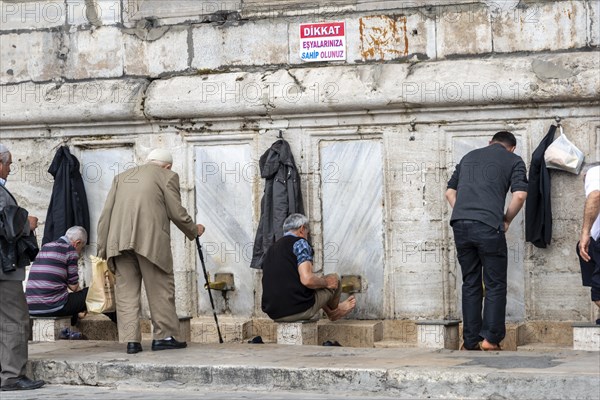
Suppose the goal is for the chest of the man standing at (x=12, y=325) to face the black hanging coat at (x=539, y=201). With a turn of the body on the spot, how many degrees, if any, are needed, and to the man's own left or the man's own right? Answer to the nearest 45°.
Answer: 0° — they already face it

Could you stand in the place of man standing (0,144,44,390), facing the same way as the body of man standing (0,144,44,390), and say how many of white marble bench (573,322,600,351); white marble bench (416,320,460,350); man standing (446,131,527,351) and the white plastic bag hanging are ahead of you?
4

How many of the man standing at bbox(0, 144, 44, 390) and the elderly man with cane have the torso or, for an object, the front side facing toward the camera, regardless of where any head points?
0

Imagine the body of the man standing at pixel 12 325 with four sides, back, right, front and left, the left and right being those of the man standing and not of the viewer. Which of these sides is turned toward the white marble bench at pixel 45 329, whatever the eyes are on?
left

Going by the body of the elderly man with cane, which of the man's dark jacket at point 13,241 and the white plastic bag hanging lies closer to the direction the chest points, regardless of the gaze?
the white plastic bag hanging

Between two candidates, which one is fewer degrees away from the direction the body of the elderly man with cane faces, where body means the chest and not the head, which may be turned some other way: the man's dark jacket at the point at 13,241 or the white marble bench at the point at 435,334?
the white marble bench

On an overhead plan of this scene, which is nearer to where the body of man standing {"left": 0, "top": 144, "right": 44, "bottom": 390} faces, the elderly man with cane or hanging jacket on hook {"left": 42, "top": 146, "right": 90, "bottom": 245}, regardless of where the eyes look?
the elderly man with cane

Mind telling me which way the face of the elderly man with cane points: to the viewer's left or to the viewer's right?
to the viewer's right

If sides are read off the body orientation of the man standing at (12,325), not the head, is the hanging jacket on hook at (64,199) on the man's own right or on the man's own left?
on the man's own left

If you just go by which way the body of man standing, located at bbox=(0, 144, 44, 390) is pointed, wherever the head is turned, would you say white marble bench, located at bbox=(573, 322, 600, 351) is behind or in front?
in front

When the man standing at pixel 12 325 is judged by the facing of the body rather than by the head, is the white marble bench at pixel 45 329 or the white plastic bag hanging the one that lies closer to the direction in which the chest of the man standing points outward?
the white plastic bag hanging

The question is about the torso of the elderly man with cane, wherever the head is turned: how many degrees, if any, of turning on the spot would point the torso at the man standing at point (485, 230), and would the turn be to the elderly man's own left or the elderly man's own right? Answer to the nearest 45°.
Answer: approximately 45° to the elderly man's own right

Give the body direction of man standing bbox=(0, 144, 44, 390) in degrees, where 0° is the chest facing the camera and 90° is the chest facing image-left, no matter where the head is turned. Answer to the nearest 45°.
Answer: approximately 270°

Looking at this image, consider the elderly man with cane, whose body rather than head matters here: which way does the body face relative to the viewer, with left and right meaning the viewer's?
facing away from the viewer and to the right of the viewer
